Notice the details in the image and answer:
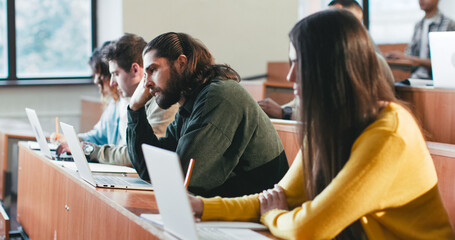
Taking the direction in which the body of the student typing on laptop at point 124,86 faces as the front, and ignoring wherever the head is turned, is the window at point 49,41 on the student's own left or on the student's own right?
on the student's own right

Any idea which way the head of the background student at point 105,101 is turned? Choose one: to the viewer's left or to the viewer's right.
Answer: to the viewer's left

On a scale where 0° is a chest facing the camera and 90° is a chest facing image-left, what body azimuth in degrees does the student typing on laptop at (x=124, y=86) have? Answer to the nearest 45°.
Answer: approximately 90°

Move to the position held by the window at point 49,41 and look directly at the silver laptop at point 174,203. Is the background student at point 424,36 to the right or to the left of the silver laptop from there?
left

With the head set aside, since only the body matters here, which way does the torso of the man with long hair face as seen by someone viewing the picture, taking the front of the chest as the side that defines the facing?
to the viewer's left

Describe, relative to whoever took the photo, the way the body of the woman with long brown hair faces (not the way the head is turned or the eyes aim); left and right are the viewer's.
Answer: facing to the left of the viewer

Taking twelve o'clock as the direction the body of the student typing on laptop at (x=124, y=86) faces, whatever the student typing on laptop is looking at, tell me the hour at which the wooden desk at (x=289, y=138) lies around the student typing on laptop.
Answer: The wooden desk is roughly at 7 o'clock from the student typing on laptop.

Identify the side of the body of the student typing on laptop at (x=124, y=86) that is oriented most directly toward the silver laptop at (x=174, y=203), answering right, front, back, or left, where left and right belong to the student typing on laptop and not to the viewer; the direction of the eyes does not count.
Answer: left

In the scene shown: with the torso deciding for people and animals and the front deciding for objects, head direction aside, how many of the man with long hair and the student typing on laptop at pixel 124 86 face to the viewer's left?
2

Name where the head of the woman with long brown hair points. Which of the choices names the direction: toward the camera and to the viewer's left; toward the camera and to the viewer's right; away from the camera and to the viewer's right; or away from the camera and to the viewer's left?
away from the camera and to the viewer's left
